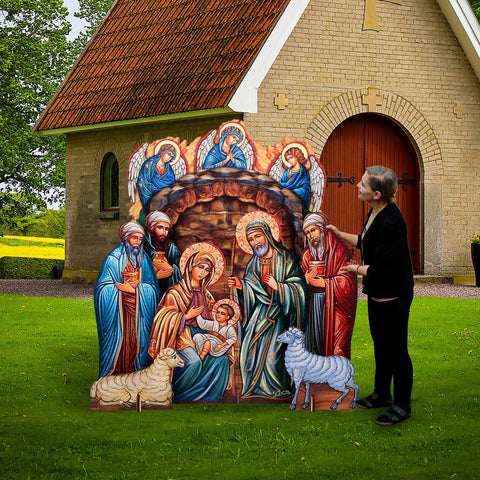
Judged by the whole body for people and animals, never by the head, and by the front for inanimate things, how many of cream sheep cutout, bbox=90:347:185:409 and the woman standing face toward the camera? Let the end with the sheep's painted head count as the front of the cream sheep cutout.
0

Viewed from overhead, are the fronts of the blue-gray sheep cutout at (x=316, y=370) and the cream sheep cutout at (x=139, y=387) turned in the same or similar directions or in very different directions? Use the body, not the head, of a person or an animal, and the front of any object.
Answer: very different directions

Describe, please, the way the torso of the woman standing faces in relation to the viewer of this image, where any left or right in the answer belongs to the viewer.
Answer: facing to the left of the viewer

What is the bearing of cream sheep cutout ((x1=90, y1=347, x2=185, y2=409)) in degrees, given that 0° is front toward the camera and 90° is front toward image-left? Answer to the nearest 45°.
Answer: approximately 270°

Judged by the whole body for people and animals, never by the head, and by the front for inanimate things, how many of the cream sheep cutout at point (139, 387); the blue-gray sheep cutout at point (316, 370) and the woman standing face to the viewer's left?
2

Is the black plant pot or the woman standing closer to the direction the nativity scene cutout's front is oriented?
the woman standing

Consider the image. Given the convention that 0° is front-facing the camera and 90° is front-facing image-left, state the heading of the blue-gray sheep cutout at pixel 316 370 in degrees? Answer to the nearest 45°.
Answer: approximately 90°

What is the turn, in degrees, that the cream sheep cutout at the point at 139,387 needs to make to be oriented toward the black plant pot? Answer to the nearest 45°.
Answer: approximately 45° to its left

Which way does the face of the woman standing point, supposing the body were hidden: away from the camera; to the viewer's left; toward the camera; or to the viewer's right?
to the viewer's left

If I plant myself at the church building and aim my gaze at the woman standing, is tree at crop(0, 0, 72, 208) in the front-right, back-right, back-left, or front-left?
back-right

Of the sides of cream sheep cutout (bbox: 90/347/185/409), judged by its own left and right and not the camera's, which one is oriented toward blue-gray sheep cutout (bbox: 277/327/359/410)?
front

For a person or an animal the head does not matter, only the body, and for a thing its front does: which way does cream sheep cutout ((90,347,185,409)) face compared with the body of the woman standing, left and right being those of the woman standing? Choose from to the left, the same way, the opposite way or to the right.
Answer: the opposite way

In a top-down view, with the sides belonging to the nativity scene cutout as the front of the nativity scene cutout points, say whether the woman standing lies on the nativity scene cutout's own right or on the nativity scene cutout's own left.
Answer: on the nativity scene cutout's own left
